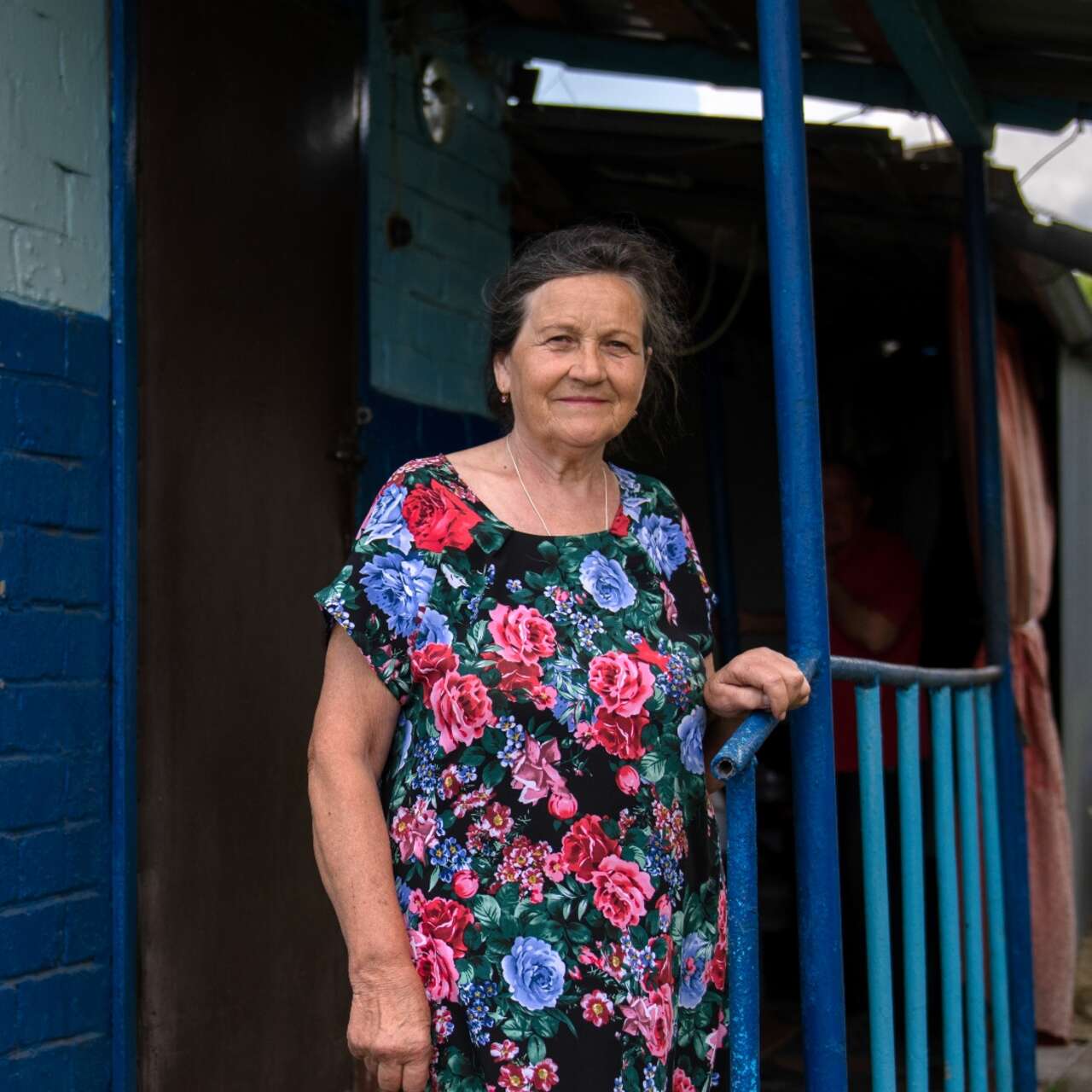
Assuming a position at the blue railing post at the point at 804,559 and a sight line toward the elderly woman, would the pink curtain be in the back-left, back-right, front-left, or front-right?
back-right
